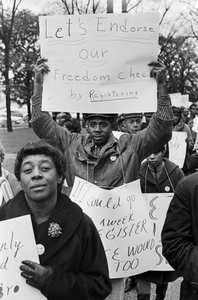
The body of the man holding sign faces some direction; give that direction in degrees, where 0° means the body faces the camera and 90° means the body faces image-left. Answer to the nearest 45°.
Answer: approximately 0°

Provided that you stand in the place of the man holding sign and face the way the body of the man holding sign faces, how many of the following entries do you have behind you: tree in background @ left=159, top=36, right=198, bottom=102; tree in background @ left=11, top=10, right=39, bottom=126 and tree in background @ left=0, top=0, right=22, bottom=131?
3

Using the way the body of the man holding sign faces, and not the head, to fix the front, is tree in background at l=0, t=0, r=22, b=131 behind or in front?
behind

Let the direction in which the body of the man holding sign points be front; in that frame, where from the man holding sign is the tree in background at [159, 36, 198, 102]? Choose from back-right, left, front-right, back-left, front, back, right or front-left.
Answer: back

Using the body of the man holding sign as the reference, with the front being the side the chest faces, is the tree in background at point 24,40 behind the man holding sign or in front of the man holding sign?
behind

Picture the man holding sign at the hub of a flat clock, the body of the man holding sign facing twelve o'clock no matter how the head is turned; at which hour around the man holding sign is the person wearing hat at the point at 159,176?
The person wearing hat is roughly at 7 o'clock from the man holding sign.
